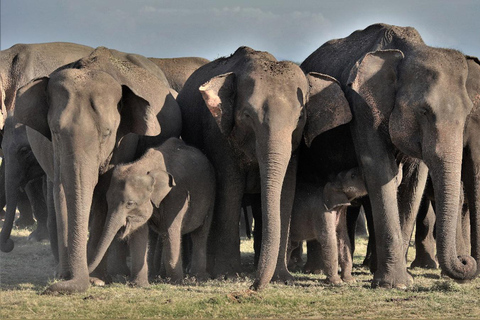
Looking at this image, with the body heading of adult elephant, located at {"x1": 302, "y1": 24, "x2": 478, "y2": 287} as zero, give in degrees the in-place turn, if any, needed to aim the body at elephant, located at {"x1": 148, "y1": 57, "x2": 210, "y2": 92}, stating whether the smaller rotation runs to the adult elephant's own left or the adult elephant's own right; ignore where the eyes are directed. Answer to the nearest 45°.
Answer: approximately 180°

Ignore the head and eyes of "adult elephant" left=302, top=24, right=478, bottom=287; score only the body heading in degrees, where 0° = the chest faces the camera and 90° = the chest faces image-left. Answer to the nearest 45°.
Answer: approximately 315°

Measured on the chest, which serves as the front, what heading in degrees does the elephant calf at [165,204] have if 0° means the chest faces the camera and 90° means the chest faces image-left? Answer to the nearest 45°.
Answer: approximately 45°

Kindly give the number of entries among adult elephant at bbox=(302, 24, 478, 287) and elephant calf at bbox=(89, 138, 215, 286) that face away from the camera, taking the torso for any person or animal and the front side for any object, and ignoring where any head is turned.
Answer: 0

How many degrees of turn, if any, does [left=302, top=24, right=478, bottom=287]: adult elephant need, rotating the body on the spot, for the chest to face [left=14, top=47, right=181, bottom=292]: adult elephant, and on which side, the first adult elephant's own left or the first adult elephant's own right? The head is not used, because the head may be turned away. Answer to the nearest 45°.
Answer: approximately 135° to the first adult elephant's own right

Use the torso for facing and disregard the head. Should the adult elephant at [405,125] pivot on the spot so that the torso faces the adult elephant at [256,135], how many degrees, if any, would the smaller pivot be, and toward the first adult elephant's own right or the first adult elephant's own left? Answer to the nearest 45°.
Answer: approximately 135° to the first adult elephant's own right

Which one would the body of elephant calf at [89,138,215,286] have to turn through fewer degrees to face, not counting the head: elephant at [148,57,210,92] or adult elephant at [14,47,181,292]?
the adult elephant

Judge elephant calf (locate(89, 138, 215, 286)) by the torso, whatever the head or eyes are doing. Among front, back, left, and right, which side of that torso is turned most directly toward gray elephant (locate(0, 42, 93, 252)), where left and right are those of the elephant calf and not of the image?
right
